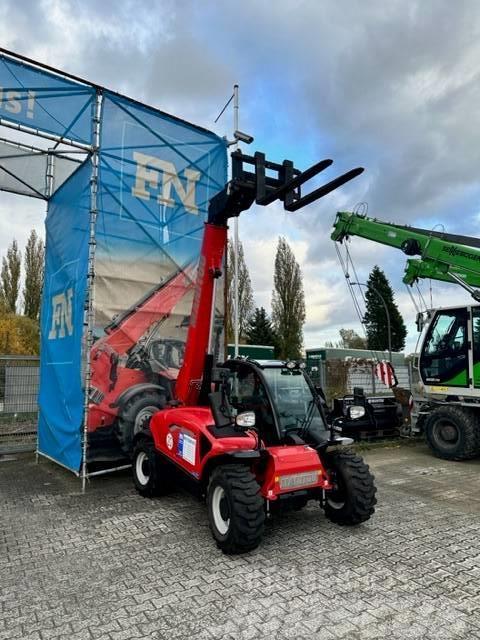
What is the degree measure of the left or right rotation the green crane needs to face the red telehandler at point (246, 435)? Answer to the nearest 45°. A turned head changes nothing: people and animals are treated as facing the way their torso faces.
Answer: approximately 45° to its left

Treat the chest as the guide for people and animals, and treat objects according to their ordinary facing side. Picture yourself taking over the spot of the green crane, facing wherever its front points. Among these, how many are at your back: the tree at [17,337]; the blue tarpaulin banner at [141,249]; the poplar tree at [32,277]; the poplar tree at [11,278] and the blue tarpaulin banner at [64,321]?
0

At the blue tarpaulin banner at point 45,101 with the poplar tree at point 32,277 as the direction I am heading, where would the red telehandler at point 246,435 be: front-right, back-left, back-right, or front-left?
back-right

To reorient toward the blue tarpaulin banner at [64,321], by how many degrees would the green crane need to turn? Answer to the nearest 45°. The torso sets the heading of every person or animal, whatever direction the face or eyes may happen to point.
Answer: approximately 45° to its left

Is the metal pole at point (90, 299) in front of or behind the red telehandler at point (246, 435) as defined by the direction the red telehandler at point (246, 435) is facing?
behind

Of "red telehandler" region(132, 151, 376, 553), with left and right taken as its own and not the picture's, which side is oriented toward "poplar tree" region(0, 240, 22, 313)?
back

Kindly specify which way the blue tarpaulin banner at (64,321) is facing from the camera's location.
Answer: facing the viewer and to the left of the viewer

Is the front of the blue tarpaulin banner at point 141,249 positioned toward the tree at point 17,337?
no

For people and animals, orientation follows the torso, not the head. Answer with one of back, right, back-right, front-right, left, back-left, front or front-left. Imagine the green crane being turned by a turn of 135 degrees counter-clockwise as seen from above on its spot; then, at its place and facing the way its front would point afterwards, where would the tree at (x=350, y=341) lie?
back-left

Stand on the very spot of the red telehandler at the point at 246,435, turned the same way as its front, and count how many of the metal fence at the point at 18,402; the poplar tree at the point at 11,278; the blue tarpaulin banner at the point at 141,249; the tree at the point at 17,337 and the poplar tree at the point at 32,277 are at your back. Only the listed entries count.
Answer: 5

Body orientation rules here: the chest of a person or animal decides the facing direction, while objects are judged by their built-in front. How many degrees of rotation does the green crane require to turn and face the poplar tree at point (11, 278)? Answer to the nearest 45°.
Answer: approximately 45° to its right

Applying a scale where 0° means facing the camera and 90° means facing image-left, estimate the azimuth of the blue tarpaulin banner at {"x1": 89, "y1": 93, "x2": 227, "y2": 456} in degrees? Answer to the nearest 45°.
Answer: approximately 315°

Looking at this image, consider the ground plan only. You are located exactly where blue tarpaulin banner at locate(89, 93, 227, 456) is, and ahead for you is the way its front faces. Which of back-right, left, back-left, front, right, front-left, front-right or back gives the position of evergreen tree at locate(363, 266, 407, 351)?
left

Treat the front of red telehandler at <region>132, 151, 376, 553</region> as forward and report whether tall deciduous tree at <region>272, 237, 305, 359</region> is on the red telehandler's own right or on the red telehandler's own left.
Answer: on the red telehandler's own left

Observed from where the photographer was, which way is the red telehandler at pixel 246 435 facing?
facing the viewer and to the right of the viewer

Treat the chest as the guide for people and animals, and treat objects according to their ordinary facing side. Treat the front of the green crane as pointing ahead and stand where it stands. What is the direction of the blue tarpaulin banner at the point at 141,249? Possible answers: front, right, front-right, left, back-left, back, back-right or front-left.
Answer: front-left

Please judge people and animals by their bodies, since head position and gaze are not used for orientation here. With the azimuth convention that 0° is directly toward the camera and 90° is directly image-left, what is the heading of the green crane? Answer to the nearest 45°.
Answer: approximately 90°
